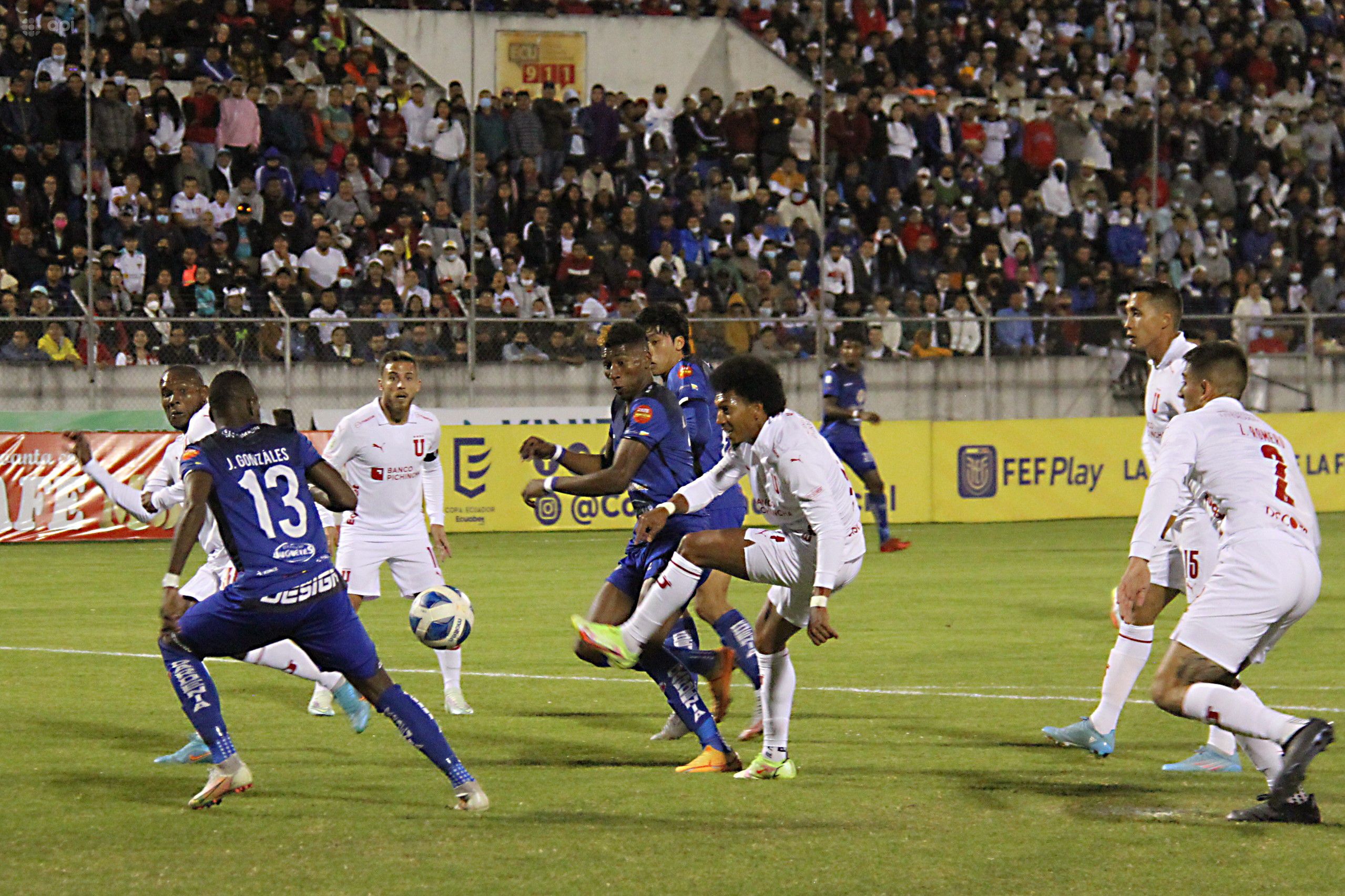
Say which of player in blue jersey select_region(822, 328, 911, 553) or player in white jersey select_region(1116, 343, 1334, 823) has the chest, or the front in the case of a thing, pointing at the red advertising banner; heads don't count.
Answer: the player in white jersey

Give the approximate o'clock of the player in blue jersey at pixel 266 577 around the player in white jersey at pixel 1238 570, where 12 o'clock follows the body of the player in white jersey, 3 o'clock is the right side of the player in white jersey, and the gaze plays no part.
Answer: The player in blue jersey is roughly at 10 o'clock from the player in white jersey.

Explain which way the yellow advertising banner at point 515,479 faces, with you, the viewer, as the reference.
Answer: facing the viewer

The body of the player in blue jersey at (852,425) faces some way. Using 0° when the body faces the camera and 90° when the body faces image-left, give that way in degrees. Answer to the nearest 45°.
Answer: approximately 315°

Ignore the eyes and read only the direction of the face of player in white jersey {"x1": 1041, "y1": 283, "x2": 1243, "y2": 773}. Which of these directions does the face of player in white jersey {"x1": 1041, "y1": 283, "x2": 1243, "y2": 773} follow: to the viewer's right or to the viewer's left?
to the viewer's left

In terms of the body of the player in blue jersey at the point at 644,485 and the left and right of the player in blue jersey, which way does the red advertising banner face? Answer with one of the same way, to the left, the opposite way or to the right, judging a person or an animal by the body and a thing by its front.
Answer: to the left

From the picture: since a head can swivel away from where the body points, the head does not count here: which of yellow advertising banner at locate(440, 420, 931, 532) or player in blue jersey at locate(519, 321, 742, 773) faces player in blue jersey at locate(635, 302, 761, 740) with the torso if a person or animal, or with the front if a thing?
the yellow advertising banner

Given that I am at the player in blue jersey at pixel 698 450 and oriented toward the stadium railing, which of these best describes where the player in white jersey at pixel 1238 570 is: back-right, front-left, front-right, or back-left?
back-right

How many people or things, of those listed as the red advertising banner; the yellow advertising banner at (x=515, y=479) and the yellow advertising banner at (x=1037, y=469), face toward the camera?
3

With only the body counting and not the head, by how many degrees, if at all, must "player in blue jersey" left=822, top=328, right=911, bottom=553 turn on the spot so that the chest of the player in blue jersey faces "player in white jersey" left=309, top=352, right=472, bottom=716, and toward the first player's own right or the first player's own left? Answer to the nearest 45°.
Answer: approximately 45° to the first player's own right

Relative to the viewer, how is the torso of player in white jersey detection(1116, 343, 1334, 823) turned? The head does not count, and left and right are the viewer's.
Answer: facing away from the viewer and to the left of the viewer

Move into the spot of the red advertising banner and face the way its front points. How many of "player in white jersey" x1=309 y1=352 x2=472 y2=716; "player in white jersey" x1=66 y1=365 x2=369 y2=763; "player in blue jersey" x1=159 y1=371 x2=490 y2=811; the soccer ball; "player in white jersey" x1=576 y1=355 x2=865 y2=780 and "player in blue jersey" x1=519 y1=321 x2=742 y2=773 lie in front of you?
6

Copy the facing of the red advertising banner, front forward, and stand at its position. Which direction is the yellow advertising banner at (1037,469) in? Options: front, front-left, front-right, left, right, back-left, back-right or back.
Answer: left

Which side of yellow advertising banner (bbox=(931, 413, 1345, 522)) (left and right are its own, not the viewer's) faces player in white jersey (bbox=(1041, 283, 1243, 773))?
front
